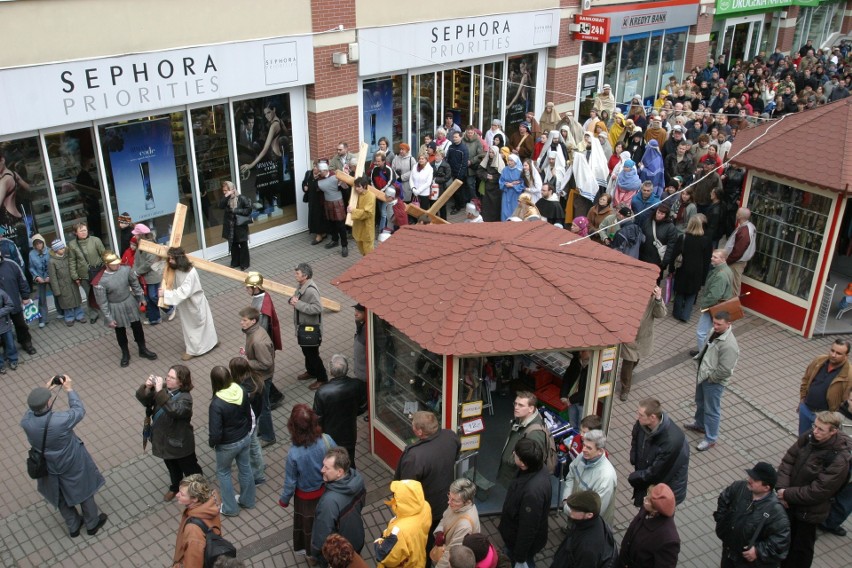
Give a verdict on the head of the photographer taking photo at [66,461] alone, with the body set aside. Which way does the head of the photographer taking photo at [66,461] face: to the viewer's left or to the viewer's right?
to the viewer's right

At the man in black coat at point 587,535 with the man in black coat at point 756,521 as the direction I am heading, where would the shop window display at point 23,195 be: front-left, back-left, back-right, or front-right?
back-left

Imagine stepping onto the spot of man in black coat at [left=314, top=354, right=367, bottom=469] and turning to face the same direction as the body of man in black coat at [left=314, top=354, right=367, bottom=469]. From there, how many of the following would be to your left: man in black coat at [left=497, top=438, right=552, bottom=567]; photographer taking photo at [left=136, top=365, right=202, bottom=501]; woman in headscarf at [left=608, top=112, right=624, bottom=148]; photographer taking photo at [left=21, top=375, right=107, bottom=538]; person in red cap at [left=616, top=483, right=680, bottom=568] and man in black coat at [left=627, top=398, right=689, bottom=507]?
2

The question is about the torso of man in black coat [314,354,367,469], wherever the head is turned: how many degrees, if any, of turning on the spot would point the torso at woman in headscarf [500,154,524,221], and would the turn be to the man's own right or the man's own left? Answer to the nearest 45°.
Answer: approximately 45° to the man's own right

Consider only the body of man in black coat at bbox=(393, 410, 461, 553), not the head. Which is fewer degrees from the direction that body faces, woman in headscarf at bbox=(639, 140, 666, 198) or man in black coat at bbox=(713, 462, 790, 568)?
the woman in headscarf

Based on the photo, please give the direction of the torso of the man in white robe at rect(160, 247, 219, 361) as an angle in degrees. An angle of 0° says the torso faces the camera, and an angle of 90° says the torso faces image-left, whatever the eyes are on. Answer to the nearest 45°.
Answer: approximately 90°

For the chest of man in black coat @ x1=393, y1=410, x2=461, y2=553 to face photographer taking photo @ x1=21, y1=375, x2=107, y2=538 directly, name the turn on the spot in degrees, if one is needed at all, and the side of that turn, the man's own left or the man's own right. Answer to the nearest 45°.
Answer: approximately 45° to the man's own left

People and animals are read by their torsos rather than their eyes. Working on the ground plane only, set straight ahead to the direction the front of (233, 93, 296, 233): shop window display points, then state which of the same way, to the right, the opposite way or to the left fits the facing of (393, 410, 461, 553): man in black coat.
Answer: the opposite way

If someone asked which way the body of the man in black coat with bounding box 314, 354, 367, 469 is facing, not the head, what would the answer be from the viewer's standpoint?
away from the camera

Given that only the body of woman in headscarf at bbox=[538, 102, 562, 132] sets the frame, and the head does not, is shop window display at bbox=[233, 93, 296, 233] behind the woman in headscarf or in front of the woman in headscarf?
in front

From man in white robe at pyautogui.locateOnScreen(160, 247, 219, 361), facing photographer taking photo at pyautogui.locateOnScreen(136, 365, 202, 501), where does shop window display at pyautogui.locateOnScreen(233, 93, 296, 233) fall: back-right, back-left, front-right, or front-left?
back-left

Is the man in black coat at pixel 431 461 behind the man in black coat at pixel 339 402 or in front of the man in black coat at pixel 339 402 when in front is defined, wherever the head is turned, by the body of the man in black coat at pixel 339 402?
behind

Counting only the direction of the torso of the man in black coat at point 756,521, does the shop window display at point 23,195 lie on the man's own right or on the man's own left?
on the man's own right

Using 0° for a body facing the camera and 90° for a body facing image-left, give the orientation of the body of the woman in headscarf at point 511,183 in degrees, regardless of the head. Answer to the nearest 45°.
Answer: approximately 45°

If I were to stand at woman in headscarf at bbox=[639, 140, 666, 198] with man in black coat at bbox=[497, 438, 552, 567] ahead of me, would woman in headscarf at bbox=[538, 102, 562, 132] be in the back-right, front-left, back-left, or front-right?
back-right
